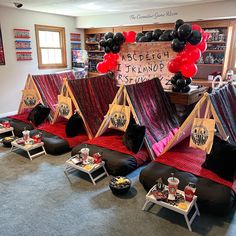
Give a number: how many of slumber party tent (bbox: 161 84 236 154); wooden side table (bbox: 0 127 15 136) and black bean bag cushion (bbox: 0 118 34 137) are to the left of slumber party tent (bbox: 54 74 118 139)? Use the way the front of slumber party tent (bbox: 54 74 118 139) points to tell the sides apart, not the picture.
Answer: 1

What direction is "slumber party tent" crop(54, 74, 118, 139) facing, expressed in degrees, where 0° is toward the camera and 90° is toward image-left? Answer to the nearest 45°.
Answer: approximately 45°

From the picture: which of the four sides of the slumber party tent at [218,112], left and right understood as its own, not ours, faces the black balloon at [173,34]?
right

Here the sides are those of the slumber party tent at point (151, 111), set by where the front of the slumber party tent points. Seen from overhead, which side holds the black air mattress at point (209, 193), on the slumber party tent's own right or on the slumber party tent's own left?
on the slumber party tent's own left

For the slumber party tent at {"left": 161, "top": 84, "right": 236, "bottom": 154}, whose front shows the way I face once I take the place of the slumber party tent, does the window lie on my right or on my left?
on my right

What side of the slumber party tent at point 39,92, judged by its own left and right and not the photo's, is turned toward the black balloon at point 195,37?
left

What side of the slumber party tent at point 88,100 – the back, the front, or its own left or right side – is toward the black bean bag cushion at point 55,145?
front

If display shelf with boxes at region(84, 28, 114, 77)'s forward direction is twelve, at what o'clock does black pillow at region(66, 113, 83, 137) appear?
The black pillow is roughly at 12 o'clock from the display shelf with boxes.

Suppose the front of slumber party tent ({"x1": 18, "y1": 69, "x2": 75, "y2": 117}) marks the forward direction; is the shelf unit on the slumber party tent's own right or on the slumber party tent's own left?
on the slumber party tent's own left
